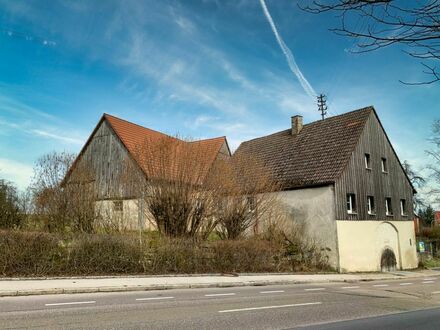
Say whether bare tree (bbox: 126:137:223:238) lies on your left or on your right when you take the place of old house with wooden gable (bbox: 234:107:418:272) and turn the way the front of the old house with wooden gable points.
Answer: on your right

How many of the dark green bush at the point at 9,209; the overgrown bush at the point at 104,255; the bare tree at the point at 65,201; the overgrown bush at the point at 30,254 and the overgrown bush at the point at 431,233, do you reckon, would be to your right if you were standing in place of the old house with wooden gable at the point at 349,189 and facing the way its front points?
4

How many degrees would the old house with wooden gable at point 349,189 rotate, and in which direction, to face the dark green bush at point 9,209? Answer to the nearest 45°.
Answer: approximately 90° to its right

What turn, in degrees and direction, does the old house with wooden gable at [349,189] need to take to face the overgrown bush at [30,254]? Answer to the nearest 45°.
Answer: approximately 90° to its right

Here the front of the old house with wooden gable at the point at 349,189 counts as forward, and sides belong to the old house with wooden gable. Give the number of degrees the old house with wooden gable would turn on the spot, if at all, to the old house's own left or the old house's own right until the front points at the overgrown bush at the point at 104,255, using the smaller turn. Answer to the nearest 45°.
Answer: approximately 90° to the old house's own right

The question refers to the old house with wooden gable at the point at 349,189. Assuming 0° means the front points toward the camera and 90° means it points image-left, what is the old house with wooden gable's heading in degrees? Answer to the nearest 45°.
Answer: approximately 315°

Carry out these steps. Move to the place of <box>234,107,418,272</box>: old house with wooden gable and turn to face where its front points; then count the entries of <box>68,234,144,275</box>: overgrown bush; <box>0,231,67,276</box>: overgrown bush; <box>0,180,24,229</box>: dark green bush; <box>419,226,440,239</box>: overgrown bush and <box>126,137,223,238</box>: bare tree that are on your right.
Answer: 4

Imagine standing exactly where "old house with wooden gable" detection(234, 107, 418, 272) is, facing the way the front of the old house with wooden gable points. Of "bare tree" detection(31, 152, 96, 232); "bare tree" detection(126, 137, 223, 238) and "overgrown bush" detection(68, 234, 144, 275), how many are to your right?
3
